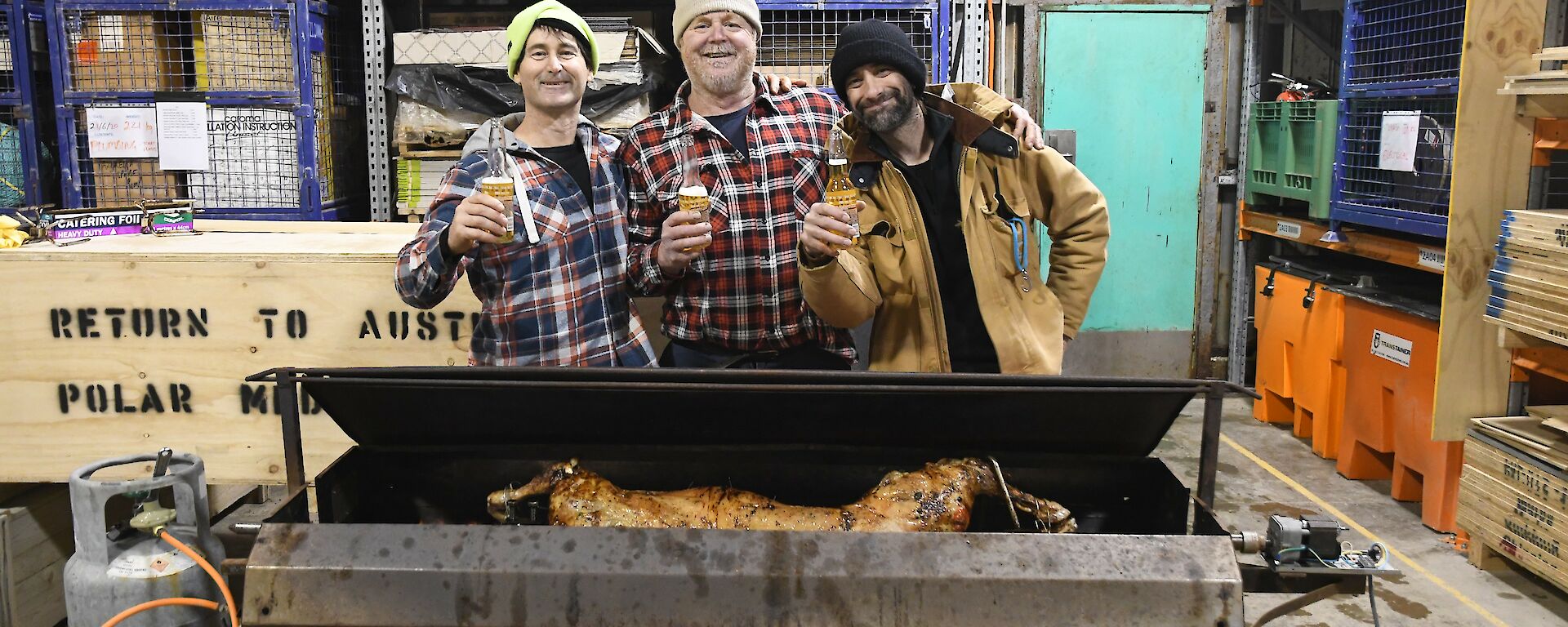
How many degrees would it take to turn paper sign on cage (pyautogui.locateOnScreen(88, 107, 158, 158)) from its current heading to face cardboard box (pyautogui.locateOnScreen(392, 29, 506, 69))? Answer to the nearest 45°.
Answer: approximately 45° to its left

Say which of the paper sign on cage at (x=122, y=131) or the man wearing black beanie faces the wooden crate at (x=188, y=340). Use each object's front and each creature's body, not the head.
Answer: the paper sign on cage

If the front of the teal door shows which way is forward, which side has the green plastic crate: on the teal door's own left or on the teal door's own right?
on the teal door's own left

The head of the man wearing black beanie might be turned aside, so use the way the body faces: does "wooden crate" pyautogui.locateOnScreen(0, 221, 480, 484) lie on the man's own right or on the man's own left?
on the man's own right

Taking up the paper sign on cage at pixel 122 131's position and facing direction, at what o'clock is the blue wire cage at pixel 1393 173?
The blue wire cage is roughly at 10 o'clock from the paper sign on cage.

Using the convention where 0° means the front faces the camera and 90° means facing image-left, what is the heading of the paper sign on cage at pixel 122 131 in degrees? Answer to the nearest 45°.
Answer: approximately 0°

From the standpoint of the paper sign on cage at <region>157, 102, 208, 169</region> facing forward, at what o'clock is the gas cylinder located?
The gas cylinder is roughly at 12 o'clock from the paper sign on cage.

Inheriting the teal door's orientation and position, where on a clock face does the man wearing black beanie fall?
The man wearing black beanie is roughly at 12 o'clock from the teal door.

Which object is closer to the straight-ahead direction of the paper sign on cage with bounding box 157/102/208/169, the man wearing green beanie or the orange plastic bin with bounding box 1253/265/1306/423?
the man wearing green beanie

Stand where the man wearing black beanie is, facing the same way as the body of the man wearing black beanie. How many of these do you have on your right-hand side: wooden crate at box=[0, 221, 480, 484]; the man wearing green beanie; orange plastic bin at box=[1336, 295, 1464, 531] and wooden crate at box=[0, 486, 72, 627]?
3
